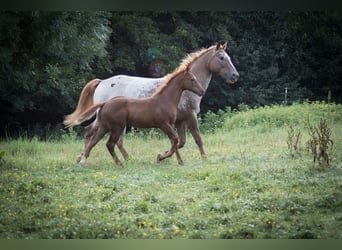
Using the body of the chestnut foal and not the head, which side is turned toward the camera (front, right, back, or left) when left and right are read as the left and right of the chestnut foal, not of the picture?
right

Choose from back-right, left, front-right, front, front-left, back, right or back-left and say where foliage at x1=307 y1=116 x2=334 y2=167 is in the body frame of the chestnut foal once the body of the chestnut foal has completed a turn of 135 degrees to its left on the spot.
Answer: back-right

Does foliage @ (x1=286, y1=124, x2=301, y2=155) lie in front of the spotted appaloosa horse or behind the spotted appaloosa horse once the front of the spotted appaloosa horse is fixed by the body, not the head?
in front

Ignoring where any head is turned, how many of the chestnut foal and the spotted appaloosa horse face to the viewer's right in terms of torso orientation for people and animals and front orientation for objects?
2

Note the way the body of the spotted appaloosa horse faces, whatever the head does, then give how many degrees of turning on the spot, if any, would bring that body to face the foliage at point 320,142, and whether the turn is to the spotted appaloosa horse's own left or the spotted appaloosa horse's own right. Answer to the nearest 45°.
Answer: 0° — it already faces it

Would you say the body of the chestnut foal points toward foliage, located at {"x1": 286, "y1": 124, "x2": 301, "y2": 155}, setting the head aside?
yes

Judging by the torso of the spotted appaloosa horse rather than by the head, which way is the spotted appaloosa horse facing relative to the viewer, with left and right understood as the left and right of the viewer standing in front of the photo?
facing to the right of the viewer
